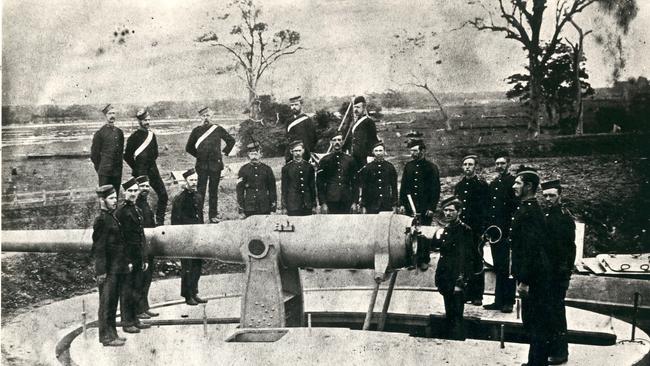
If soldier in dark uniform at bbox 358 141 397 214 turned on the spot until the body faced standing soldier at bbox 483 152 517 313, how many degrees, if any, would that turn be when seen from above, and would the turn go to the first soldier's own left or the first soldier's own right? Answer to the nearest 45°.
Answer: approximately 90° to the first soldier's own left

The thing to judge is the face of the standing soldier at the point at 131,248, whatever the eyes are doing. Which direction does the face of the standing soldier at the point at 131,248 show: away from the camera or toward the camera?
toward the camera

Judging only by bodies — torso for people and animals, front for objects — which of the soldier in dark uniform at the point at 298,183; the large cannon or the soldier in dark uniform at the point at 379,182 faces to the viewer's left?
the large cannon

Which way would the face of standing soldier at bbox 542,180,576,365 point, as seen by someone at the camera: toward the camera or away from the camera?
toward the camera

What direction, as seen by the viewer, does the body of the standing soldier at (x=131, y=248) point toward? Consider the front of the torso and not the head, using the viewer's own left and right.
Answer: facing the viewer and to the right of the viewer

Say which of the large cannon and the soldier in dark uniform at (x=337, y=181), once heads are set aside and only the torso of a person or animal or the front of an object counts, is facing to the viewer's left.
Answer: the large cannon

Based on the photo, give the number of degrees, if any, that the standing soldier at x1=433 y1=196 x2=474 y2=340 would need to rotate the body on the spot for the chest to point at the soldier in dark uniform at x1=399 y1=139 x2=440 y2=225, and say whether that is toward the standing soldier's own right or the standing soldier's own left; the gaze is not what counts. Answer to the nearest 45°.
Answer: approximately 135° to the standing soldier's own right

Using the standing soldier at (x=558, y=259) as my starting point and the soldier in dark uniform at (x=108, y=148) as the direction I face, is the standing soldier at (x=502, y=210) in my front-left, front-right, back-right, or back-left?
front-right

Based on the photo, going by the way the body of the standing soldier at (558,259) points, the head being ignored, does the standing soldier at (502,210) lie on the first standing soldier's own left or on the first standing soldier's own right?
on the first standing soldier's own right

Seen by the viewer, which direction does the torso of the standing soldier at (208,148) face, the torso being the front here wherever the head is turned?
toward the camera

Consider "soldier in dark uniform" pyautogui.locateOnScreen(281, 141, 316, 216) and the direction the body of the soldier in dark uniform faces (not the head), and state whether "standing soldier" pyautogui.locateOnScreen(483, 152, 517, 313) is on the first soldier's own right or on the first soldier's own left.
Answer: on the first soldier's own left

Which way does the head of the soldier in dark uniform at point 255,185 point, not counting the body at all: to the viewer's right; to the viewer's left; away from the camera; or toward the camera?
toward the camera

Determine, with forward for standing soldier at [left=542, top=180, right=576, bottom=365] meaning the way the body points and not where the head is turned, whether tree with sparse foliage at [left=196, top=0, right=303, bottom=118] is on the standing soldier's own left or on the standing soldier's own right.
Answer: on the standing soldier's own right

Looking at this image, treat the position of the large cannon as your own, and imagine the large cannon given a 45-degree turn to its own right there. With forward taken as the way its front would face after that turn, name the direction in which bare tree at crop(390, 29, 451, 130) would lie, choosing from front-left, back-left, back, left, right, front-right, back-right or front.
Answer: right

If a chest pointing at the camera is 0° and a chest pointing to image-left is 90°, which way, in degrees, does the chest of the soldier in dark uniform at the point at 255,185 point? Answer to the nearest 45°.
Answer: approximately 0°

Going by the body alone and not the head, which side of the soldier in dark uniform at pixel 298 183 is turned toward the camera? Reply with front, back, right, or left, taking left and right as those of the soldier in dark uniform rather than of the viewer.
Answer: front

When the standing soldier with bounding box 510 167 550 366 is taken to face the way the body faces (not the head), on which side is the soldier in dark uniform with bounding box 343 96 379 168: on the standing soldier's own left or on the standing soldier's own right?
on the standing soldier's own right

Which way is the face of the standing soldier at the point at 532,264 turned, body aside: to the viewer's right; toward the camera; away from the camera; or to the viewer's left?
to the viewer's left

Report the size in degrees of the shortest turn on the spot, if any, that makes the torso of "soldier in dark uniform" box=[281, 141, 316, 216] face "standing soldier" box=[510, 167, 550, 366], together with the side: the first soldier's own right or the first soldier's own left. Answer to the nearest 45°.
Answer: approximately 45° to the first soldier's own left

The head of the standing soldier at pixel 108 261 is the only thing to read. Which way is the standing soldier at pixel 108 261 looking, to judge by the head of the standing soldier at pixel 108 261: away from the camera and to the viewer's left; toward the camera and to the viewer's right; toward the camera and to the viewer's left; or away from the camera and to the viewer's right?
toward the camera and to the viewer's right
